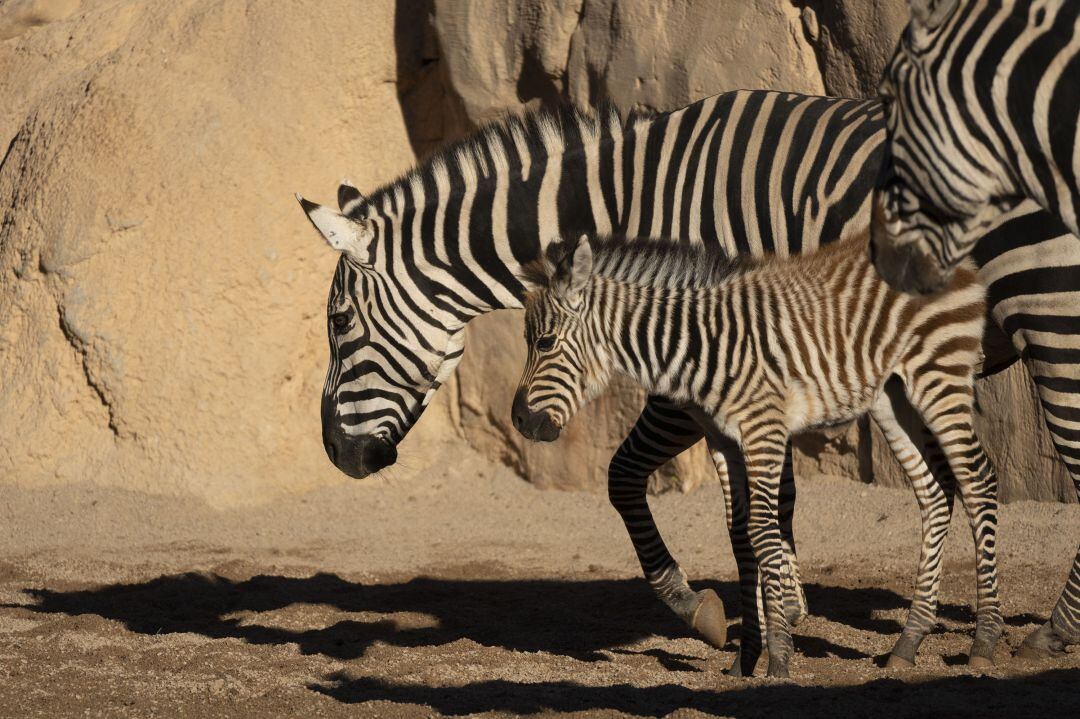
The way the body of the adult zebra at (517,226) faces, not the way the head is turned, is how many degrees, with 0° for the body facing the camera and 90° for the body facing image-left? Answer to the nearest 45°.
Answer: approximately 90°

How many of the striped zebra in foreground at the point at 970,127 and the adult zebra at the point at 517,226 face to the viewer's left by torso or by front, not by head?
2

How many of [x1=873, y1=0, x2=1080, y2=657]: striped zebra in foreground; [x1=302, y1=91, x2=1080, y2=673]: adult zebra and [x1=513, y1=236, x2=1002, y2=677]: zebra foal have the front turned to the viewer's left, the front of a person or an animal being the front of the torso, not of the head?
3

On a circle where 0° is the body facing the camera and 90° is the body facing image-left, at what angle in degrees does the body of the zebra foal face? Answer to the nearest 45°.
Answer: approximately 90°

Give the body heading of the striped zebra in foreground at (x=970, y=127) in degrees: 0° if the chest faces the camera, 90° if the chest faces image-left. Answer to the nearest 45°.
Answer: approximately 90°

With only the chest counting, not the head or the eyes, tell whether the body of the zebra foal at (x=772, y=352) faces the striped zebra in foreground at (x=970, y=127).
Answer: no

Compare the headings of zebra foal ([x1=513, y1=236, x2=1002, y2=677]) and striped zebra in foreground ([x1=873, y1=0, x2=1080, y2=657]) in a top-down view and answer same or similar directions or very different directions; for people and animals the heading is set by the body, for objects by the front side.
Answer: same or similar directions

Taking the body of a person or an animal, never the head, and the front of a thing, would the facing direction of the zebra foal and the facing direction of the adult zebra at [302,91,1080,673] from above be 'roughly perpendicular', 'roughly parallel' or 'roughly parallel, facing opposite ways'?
roughly parallel

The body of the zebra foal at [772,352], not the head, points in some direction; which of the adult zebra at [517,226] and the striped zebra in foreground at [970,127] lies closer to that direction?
the adult zebra

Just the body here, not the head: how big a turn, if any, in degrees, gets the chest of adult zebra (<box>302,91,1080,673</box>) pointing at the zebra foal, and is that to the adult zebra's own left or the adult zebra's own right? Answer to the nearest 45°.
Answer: approximately 135° to the adult zebra's own left

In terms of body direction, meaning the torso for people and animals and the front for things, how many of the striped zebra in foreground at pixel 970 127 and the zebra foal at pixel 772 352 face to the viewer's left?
2
